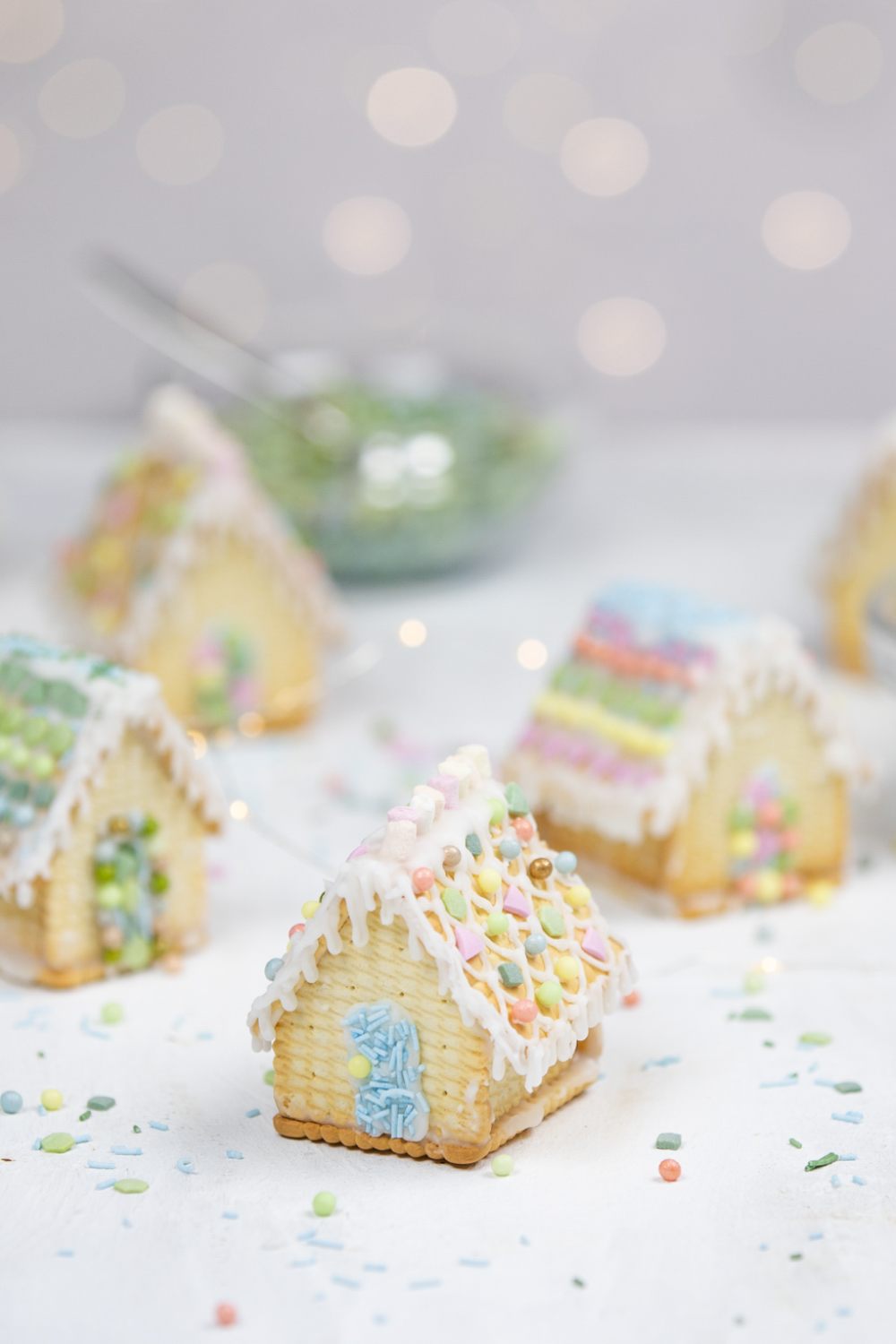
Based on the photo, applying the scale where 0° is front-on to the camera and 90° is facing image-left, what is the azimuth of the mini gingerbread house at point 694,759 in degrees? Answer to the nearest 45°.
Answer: approximately 315°

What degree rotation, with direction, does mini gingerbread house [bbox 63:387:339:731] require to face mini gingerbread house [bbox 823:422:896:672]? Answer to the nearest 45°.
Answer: approximately 45° to its left

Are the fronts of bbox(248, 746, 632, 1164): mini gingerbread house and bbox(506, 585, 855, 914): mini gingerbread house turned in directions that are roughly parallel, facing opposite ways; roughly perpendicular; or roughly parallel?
roughly perpendicular

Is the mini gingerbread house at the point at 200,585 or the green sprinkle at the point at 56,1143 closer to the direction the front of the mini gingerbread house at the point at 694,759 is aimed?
the green sprinkle

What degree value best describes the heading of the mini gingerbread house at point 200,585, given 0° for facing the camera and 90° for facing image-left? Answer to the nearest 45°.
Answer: approximately 315°

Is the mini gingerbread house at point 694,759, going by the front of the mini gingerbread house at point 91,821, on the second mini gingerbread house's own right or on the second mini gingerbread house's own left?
on the second mini gingerbread house's own left
